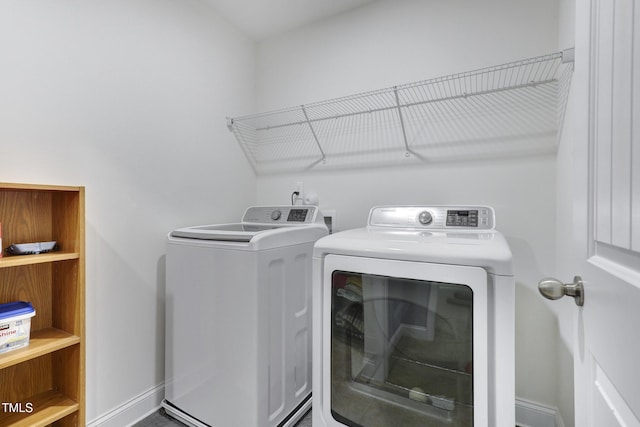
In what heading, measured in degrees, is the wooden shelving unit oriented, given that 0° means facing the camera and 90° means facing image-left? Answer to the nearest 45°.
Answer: approximately 315°

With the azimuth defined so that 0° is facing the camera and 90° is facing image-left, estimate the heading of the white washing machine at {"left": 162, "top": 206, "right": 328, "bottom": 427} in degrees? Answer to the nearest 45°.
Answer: approximately 45°

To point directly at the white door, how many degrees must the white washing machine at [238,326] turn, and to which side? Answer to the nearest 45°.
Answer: approximately 90° to its left

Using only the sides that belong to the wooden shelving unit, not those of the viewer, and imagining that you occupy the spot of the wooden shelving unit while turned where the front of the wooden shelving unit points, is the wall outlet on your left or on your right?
on your left

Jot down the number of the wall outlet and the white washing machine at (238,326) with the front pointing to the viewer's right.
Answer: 0

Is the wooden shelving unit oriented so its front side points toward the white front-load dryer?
no

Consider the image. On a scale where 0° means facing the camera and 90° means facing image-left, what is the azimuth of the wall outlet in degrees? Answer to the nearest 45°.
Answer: approximately 45°

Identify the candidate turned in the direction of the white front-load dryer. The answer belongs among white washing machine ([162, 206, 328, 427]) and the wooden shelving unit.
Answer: the wooden shelving unit
